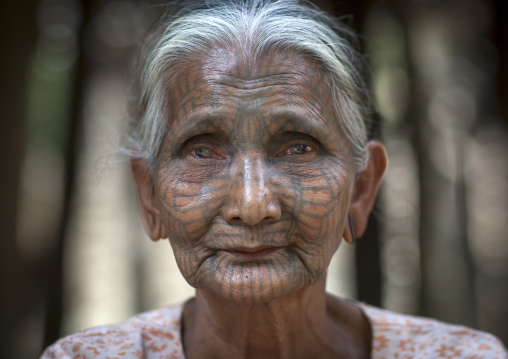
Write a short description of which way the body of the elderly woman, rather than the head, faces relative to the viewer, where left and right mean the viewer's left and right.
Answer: facing the viewer

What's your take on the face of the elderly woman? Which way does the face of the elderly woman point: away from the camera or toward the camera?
toward the camera
